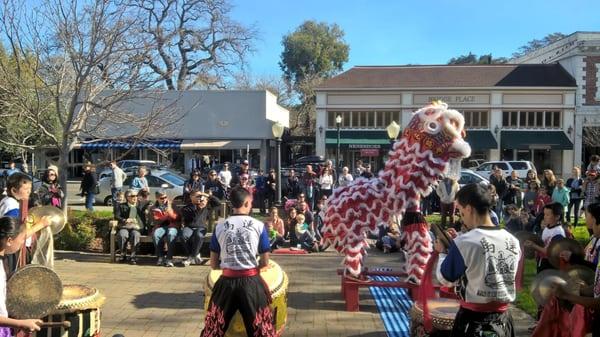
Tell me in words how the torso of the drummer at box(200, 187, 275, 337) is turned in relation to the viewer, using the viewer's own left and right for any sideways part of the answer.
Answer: facing away from the viewer

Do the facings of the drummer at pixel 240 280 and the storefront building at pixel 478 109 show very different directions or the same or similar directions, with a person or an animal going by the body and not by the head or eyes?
very different directions

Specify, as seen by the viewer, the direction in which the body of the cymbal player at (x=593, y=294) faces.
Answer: to the viewer's left

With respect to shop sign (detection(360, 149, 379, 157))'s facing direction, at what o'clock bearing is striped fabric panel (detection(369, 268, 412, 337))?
The striped fabric panel is roughly at 12 o'clock from the shop sign.

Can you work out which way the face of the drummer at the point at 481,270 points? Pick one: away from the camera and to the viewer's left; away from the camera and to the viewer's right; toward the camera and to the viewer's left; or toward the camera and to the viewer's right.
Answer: away from the camera and to the viewer's left

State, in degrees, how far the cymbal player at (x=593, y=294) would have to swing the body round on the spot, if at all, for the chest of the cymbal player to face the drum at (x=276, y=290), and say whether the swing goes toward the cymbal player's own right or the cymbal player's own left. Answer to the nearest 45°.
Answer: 0° — they already face it

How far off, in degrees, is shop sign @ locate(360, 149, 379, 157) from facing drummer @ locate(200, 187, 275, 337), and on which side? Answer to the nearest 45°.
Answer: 0° — it already faces them

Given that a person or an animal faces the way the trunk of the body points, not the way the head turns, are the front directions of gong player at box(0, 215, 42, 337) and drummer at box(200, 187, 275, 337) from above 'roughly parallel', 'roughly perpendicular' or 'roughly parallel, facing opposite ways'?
roughly perpendicular

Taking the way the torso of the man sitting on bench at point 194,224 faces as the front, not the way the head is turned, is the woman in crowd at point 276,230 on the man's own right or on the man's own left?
on the man's own left

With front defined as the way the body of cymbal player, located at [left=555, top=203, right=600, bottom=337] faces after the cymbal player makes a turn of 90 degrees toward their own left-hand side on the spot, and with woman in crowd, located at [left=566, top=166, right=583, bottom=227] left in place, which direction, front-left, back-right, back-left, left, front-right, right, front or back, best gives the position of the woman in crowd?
back

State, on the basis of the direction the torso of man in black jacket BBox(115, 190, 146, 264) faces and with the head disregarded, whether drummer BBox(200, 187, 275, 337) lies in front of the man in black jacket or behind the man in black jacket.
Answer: in front
